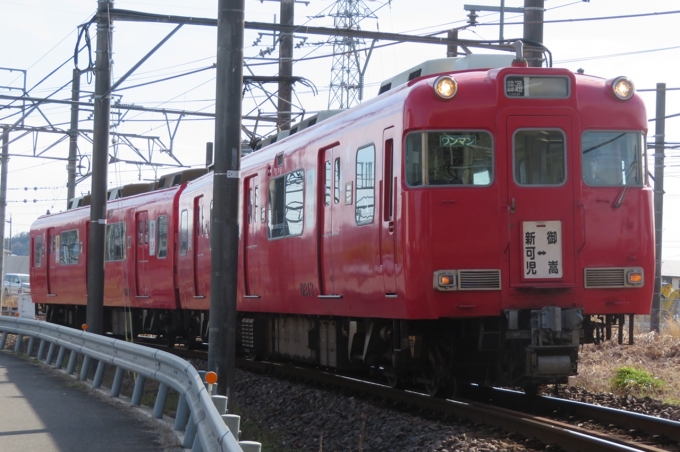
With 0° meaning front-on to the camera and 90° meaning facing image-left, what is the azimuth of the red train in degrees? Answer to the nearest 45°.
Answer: approximately 315°

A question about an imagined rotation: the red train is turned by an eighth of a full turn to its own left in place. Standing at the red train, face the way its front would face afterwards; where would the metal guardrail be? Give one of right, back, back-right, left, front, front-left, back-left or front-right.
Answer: right

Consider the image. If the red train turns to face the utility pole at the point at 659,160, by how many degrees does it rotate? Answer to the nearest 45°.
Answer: approximately 90° to its left
